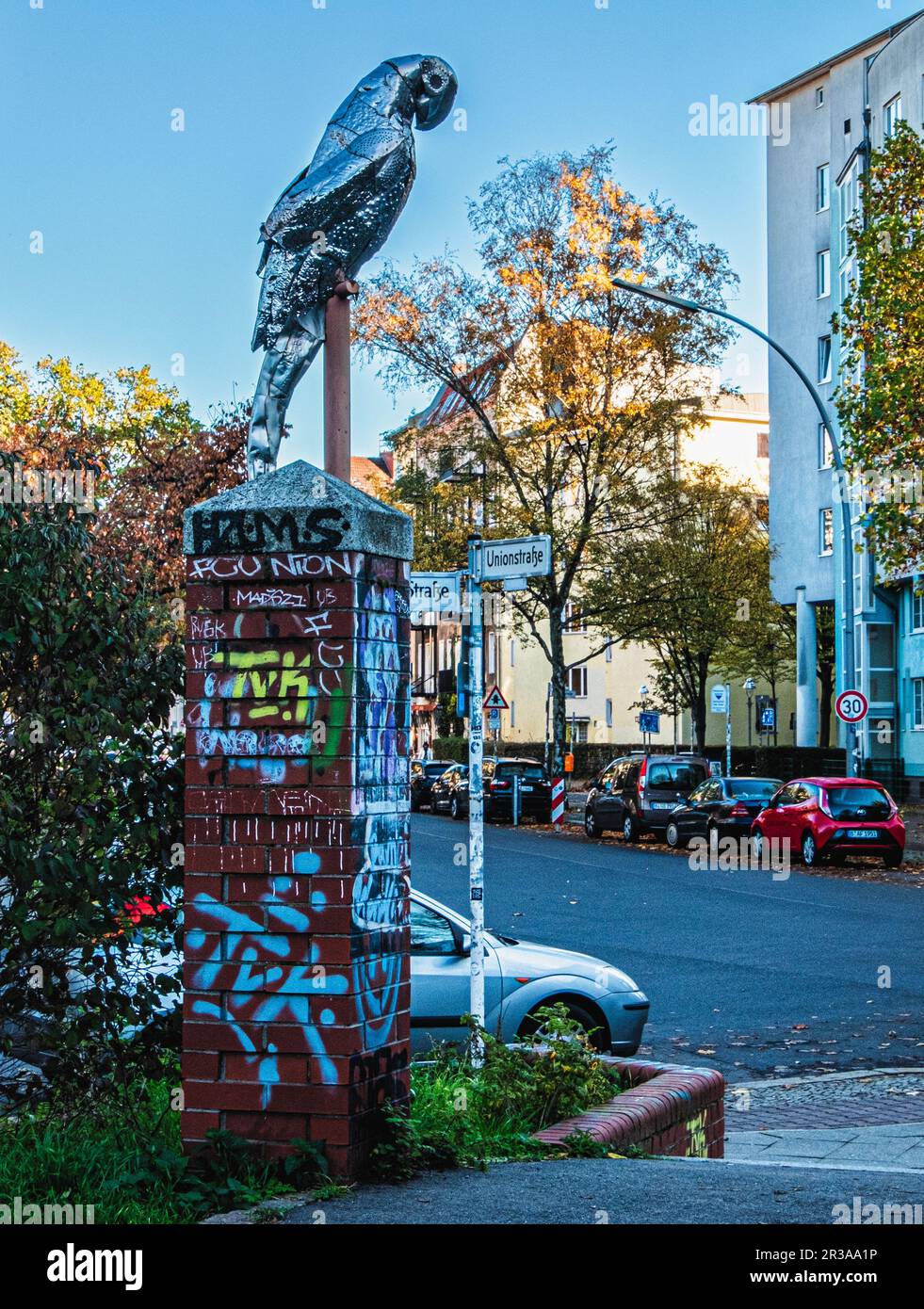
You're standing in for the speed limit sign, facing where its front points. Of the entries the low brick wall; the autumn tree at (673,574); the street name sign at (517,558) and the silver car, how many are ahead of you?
3

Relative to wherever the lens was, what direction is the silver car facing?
facing to the right of the viewer

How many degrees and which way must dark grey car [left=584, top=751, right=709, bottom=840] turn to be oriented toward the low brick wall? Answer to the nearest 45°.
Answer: approximately 135° to its left

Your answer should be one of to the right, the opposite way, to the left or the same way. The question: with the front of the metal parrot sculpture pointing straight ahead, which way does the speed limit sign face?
to the right

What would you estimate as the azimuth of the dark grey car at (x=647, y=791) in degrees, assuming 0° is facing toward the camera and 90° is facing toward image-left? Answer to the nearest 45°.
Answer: approximately 135°

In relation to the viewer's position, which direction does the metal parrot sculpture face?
facing to the right of the viewer

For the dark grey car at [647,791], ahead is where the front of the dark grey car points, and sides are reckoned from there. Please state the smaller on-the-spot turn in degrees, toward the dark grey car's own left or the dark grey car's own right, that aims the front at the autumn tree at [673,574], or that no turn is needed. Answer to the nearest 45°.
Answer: approximately 45° to the dark grey car's own right

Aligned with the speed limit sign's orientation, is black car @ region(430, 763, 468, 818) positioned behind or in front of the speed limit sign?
behind

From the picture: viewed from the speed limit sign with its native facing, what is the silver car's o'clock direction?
The silver car is roughly at 12 o'clock from the speed limit sign.
